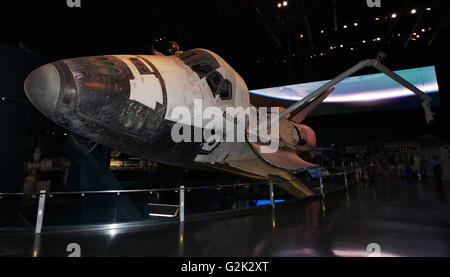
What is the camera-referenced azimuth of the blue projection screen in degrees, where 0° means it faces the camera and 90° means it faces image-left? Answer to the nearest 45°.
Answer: approximately 45°
